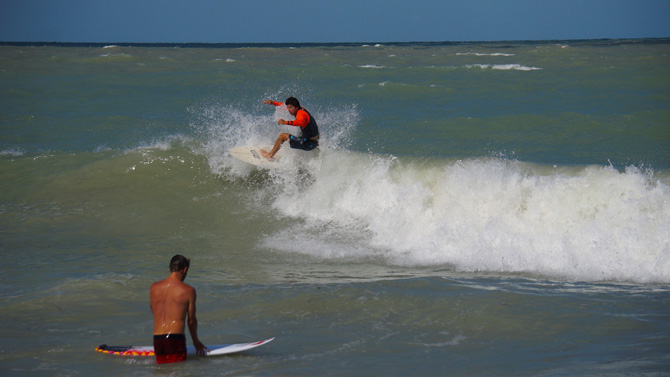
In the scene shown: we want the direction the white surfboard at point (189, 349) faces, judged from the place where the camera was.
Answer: facing to the right of the viewer

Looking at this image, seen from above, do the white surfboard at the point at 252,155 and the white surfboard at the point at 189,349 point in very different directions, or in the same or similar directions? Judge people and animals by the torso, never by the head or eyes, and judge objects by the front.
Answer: very different directions

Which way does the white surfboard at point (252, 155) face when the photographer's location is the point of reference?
facing to the left of the viewer

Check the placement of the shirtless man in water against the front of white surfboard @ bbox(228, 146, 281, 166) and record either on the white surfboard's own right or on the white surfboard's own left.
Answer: on the white surfboard's own left

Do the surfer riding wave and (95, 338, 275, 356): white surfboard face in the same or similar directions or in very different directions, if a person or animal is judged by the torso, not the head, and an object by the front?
very different directions

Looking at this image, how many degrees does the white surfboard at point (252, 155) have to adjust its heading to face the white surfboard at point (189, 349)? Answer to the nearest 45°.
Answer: approximately 90° to its left

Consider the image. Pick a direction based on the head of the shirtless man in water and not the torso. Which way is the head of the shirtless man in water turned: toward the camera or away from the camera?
away from the camera
